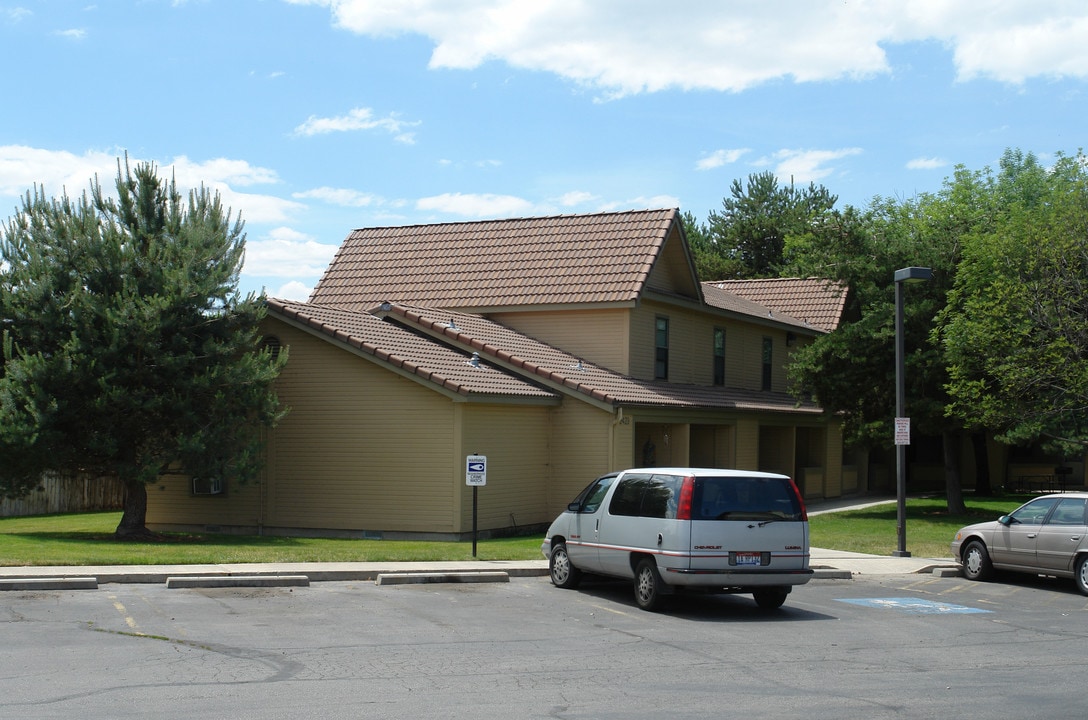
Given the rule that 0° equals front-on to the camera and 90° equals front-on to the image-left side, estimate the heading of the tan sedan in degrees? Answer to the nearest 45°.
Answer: approximately 135°

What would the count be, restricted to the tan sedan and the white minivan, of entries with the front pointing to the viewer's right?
0

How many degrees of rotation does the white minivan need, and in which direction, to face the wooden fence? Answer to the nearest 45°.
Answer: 0° — it already faces it

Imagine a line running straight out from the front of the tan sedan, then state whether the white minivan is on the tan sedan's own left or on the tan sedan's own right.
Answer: on the tan sedan's own left

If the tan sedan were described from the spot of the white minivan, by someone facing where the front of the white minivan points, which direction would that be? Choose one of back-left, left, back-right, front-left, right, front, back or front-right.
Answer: right

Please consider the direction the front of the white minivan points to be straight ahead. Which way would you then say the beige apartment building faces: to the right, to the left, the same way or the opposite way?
the opposite way

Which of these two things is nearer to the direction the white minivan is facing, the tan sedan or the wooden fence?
the wooden fence

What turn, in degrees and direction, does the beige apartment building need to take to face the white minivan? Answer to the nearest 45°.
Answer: approximately 45° to its right

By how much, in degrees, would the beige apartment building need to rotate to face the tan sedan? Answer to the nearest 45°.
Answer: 0° — it already faces it

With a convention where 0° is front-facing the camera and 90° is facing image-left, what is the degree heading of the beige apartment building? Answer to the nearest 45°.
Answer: approximately 315°
